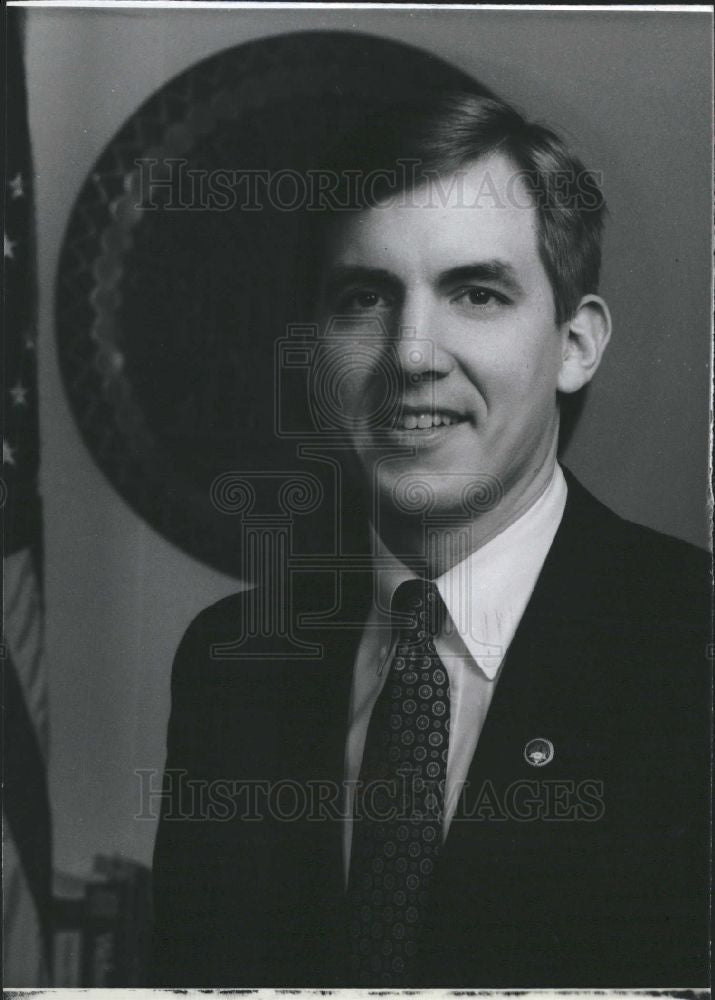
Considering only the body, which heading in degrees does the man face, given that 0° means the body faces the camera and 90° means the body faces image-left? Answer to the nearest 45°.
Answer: approximately 45°
